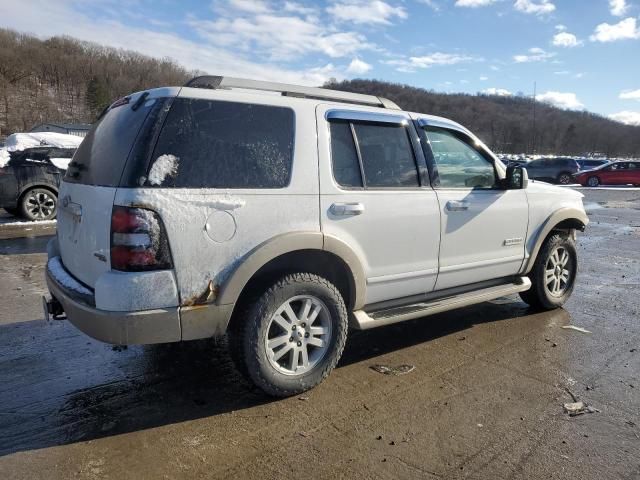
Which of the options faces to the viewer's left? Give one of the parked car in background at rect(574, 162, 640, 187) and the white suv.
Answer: the parked car in background

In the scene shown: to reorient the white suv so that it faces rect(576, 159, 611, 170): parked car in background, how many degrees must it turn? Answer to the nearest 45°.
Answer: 0° — it already faces it

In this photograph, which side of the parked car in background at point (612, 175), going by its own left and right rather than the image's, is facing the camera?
left

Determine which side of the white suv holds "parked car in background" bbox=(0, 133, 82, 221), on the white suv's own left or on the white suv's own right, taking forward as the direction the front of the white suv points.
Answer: on the white suv's own left

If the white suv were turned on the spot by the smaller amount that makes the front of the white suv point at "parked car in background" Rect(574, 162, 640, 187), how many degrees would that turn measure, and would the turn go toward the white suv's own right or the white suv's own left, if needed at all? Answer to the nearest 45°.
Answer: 0° — it already faces it

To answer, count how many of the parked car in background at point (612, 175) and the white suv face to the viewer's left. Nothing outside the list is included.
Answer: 1

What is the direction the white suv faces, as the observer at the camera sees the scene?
facing away from the viewer and to the right of the viewer
